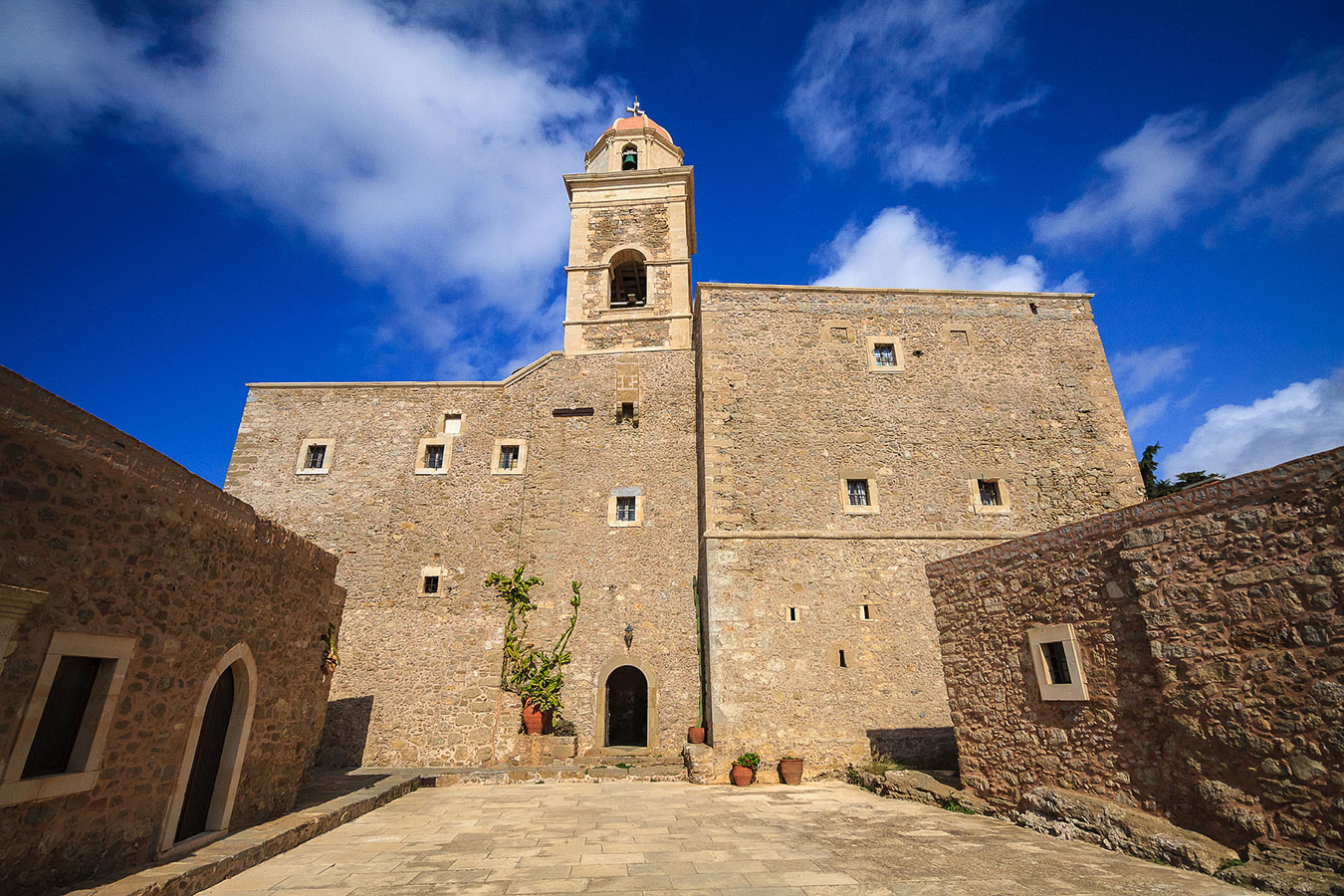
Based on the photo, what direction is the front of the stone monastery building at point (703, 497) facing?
toward the camera

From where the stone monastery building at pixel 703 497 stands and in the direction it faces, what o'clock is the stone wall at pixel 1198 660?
The stone wall is roughly at 11 o'clock from the stone monastery building.

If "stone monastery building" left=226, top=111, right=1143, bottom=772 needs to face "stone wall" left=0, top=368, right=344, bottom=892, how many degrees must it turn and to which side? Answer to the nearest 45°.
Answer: approximately 45° to its right
